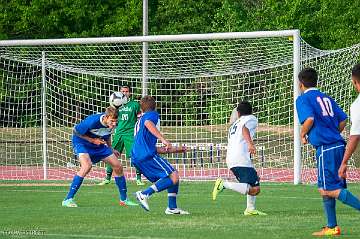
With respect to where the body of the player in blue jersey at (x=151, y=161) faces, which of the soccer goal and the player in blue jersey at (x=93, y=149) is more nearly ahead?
the soccer goal

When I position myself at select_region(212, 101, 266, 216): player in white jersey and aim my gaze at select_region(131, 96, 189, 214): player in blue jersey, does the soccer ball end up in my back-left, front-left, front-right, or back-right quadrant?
front-right

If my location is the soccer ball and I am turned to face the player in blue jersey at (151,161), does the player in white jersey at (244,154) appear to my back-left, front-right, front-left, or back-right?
front-left

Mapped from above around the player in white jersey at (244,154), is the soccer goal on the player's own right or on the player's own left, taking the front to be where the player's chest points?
on the player's own left

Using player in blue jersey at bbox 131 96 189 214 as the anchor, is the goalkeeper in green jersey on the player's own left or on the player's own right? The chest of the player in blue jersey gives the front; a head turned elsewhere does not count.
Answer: on the player's own left

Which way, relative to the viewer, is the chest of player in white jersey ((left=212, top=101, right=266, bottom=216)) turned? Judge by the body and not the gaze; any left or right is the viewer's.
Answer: facing away from the viewer and to the right of the viewer

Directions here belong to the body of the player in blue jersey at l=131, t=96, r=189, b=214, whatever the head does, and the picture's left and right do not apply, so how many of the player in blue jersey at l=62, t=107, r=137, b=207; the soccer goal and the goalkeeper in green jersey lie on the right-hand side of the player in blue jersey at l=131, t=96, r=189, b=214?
0

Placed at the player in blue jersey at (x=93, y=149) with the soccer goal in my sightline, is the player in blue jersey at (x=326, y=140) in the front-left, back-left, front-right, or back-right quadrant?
back-right

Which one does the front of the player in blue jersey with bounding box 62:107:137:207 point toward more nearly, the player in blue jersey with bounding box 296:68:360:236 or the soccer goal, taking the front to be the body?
the player in blue jersey

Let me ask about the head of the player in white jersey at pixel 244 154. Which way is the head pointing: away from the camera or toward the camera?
away from the camera

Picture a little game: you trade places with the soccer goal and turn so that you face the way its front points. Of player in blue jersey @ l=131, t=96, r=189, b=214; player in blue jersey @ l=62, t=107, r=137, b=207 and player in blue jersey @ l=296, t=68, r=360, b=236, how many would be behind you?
0

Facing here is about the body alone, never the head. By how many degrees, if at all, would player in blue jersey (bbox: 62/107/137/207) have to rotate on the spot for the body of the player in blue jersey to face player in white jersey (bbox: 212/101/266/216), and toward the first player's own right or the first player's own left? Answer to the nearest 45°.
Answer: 0° — they already face them
